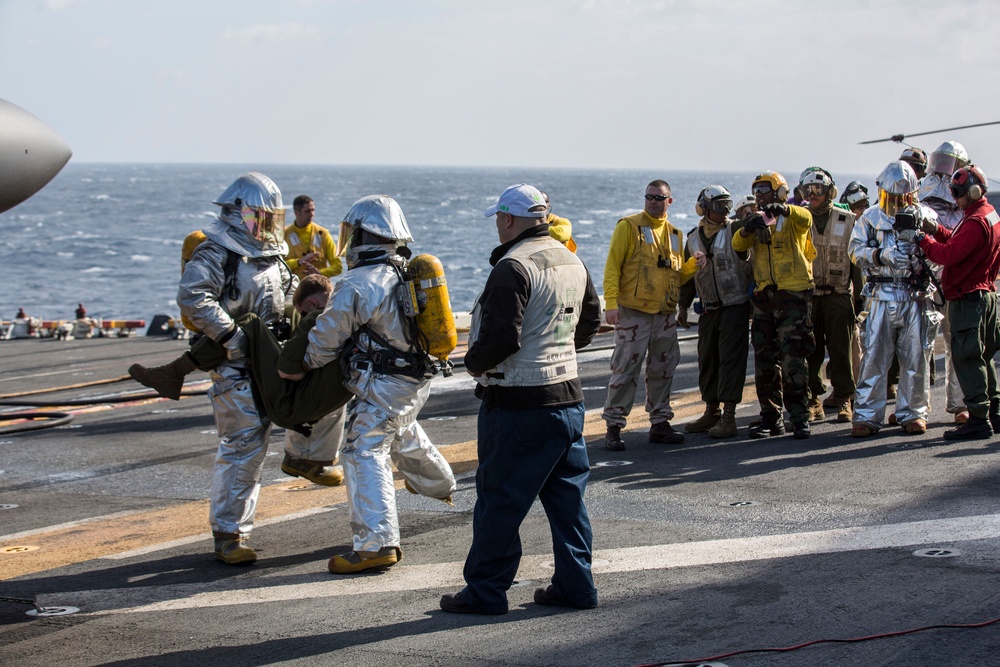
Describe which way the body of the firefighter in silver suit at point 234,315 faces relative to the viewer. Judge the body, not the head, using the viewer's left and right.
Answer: facing the viewer and to the right of the viewer

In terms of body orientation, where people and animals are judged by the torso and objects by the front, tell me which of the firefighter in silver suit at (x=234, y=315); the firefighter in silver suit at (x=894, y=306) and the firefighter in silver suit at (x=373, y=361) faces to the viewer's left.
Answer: the firefighter in silver suit at (x=373, y=361)

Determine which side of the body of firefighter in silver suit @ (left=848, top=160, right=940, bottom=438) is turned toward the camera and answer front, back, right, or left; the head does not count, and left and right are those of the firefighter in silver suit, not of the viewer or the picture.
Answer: front

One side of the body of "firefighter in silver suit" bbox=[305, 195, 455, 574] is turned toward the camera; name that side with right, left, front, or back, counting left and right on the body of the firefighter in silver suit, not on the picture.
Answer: left

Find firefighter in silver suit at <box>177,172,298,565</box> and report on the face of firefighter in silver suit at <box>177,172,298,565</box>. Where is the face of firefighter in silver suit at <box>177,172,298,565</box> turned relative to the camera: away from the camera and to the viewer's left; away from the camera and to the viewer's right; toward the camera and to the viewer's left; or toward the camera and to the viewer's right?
toward the camera and to the viewer's right

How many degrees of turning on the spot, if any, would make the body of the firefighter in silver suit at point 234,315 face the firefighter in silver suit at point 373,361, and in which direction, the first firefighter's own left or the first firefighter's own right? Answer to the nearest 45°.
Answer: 0° — they already face them

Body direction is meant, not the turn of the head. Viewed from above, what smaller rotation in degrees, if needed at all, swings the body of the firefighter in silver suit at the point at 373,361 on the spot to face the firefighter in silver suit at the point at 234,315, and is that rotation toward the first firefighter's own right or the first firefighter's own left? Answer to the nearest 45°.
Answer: approximately 45° to the first firefighter's own right

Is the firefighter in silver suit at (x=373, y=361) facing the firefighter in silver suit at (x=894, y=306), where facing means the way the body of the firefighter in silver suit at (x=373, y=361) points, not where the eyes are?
no

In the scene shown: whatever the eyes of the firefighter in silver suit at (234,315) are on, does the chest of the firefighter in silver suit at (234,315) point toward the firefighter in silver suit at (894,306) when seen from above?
no

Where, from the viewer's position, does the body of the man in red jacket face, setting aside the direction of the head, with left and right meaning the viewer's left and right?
facing to the left of the viewer

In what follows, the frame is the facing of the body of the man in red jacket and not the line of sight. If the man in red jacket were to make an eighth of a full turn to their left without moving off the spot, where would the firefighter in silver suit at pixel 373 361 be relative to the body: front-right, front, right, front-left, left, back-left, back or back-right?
front

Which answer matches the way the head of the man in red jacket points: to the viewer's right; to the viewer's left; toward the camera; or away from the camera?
to the viewer's left
